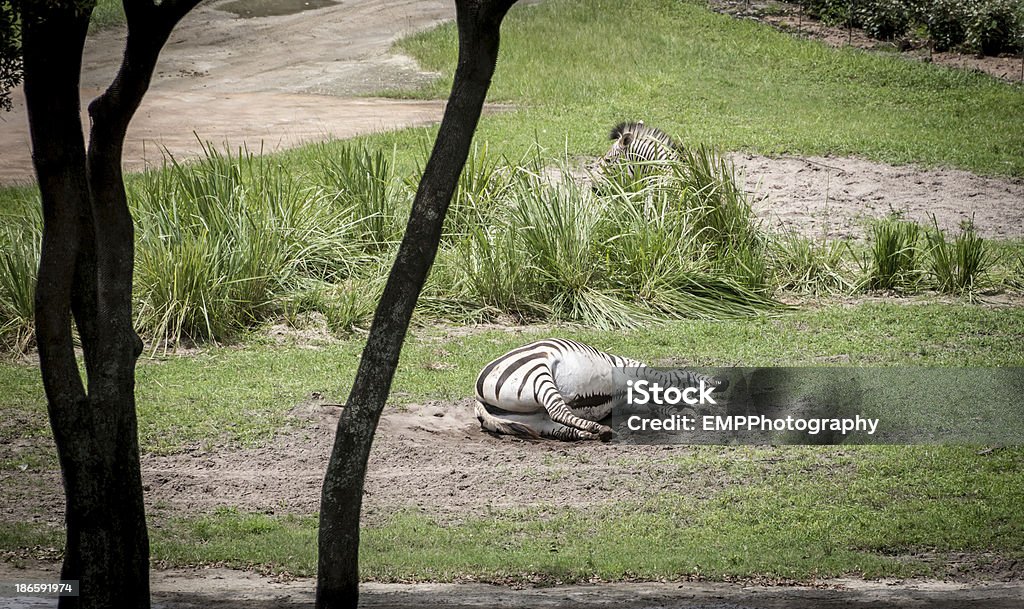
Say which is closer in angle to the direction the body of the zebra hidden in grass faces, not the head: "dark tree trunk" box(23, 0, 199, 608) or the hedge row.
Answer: the dark tree trunk

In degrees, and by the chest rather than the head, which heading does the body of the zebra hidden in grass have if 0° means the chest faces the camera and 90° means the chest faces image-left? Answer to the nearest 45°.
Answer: approximately 90°

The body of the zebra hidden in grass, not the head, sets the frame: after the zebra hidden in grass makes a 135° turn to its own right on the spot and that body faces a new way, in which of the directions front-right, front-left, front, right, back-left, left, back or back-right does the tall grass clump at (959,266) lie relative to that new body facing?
right

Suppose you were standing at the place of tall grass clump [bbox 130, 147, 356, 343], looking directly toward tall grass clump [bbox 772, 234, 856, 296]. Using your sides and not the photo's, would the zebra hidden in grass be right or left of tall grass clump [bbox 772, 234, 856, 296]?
left

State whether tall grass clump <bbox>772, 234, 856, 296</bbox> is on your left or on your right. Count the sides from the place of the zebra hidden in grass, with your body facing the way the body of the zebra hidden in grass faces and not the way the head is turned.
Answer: on your left

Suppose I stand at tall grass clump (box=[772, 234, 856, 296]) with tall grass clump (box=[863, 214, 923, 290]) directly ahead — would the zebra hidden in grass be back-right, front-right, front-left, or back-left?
back-left

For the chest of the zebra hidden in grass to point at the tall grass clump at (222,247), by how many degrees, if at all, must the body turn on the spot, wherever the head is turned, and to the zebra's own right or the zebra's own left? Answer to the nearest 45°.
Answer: approximately 45° to the zebra's own left

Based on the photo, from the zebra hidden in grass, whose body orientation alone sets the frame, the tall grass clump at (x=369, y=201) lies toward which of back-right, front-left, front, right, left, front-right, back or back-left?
front-left

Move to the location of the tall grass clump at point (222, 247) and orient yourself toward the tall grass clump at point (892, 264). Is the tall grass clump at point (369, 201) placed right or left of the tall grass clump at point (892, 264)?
left

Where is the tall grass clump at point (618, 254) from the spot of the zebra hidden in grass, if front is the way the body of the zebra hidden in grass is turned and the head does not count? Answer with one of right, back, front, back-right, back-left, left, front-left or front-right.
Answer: left
